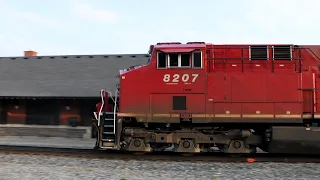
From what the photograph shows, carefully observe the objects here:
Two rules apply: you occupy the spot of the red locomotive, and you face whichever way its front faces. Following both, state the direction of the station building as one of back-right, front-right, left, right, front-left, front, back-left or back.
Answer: front-right

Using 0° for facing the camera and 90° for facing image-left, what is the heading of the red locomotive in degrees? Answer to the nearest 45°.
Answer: approximately 90°
